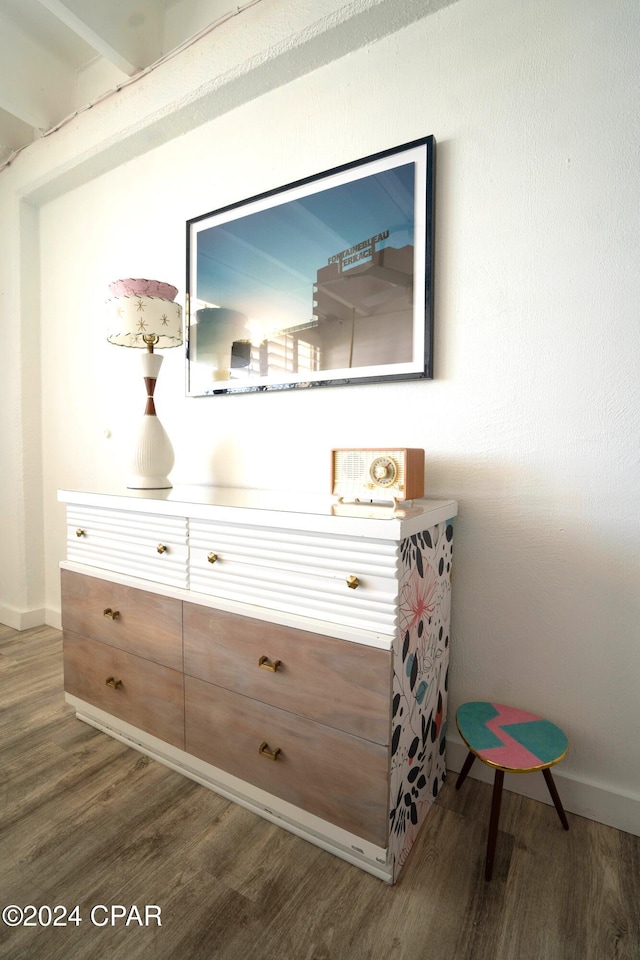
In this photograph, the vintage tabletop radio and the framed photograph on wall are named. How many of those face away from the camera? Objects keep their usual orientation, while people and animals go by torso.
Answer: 0

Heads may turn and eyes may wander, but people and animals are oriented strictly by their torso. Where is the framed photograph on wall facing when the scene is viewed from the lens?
facing the viewer and to the left of the viewer
